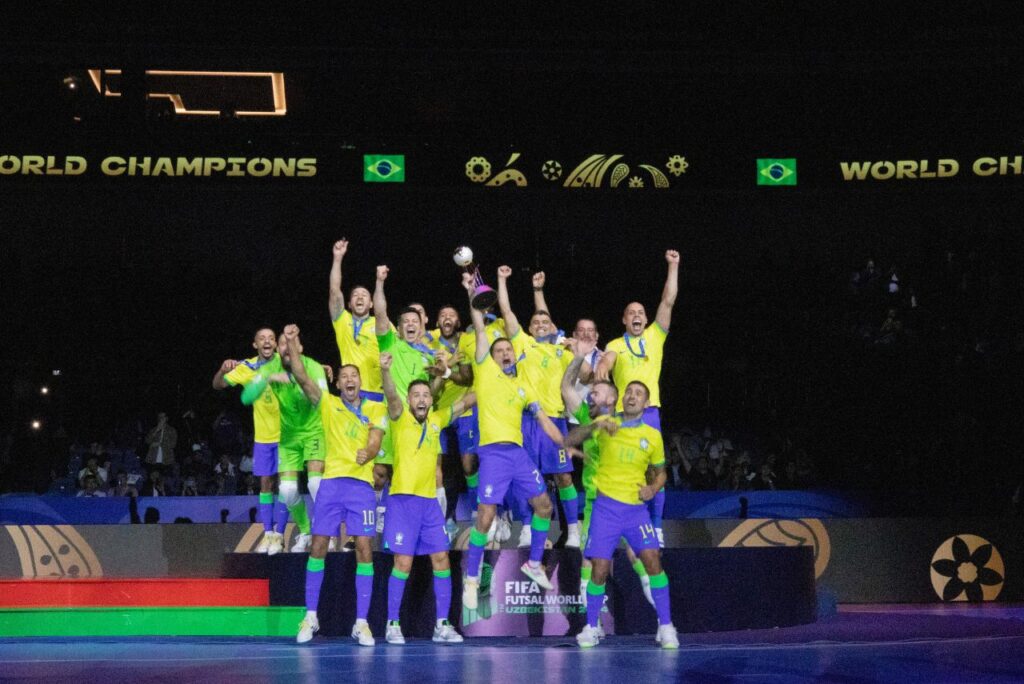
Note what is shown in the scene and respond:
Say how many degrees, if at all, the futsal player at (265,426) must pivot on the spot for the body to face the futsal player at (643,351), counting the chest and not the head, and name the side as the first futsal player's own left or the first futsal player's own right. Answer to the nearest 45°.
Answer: approximately 90° to the first futsal player's own left

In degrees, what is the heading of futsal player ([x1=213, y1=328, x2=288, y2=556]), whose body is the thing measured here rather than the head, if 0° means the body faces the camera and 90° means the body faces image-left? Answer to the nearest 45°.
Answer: approximately 0°

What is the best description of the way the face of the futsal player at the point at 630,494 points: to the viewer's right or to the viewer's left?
to the viewer's left

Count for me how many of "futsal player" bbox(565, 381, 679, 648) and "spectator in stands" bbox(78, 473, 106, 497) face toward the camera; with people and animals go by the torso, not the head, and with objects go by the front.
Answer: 2
